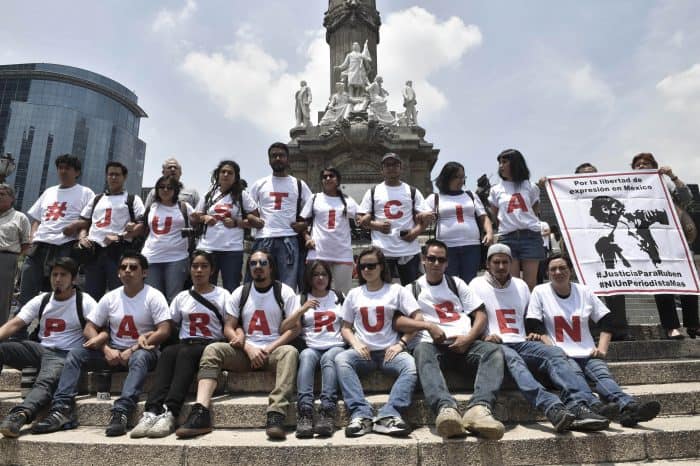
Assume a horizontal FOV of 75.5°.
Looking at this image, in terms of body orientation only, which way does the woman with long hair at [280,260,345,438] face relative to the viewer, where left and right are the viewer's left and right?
facing the viewer

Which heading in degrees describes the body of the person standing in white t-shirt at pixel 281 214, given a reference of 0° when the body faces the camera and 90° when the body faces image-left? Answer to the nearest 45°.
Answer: approximately 0°

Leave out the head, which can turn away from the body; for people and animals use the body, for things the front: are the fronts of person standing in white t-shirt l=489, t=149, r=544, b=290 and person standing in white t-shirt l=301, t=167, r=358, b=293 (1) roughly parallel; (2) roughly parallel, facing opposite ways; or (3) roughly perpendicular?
roughly parallel

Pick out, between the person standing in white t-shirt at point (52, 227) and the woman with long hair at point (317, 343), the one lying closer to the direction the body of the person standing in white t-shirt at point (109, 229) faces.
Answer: the woman with long hair

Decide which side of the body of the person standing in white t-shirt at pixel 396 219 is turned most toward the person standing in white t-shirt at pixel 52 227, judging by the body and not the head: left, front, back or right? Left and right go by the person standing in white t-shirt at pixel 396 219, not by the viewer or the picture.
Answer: right

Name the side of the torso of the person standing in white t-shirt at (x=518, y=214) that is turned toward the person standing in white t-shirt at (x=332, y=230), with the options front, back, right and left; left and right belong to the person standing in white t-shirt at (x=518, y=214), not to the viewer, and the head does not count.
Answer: right

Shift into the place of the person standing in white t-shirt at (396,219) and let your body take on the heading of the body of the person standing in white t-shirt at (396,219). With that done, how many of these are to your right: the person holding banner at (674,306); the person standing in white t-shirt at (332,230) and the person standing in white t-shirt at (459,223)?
1

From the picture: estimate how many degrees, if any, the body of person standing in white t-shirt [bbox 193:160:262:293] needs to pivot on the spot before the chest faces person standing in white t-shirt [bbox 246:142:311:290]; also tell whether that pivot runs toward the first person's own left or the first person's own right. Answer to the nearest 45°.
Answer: approximately 90° to the first person's own left

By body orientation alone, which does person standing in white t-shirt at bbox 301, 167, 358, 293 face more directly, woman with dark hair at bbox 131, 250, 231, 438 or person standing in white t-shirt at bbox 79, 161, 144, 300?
the woman with dark hair

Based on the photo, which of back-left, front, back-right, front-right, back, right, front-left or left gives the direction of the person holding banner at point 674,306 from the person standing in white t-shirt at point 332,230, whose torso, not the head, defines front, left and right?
left

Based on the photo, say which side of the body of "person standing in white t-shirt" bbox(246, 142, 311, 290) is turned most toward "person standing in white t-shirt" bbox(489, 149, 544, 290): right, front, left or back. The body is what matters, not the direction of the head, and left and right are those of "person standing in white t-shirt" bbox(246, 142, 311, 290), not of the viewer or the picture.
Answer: left

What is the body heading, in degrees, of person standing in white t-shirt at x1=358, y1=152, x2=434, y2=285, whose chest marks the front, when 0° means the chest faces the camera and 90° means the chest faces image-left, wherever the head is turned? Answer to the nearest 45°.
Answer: approximately 0°

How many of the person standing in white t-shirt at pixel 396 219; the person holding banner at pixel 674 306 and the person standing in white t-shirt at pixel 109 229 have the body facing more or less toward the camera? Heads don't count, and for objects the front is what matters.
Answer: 3

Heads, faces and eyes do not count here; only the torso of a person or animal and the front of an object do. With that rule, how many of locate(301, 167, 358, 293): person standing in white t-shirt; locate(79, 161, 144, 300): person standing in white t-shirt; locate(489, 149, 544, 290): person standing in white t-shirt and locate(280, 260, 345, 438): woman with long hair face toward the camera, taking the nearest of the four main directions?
4

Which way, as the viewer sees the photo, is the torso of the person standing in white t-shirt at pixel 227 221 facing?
toward the camera
